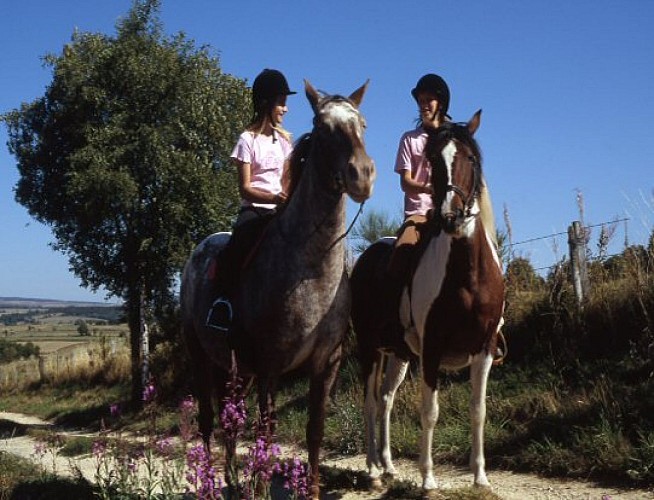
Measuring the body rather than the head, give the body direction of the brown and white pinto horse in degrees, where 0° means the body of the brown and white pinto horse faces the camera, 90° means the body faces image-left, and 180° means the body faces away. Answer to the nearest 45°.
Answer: approximately 315°

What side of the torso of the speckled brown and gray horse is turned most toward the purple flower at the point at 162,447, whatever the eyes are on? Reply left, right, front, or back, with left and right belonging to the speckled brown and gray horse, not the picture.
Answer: right

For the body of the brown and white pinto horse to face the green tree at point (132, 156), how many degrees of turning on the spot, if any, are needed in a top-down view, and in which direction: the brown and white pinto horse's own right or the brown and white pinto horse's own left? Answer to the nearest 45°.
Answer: approximately 180°

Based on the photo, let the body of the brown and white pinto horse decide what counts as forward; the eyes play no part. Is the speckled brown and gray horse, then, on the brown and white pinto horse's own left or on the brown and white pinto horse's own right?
on the brown and white pinto horse's own right

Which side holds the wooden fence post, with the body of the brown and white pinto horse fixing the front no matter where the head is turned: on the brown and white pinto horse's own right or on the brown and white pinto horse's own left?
on the brown and white pinto horse's own left

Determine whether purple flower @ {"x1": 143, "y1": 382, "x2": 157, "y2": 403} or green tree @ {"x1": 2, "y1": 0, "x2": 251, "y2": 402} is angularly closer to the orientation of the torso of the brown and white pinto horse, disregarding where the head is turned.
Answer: the purple flower

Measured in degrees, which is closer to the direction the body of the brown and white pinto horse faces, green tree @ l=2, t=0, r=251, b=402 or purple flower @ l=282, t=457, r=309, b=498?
the purple flower

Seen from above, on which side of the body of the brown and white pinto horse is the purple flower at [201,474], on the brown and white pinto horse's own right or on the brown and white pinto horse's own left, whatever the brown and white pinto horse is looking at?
on the brown and white pinto horse's own right

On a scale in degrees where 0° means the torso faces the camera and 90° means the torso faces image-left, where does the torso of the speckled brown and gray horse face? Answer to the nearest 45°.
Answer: approximately 315°
